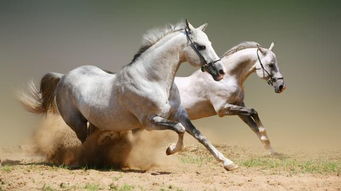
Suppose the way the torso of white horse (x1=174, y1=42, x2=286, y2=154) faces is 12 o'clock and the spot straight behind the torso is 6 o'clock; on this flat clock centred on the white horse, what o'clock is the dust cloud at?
The dust cloud is roughly at 5 o'clock from the white horse.

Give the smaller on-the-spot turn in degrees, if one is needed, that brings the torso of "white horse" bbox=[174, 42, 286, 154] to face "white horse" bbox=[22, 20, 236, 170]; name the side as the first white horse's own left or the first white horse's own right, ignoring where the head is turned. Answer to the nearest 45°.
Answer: approximately 135° to the first white horse's own right

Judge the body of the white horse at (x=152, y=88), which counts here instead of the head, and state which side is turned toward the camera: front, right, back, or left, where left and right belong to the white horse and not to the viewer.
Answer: right

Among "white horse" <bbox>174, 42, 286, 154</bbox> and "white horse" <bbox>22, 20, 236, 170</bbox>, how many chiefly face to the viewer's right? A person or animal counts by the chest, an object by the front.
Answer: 2

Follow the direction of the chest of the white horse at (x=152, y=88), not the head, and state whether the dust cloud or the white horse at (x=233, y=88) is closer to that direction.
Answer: the white horse

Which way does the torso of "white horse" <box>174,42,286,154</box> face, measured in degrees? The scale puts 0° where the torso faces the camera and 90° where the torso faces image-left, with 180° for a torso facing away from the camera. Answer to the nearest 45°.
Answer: approximately 270°
